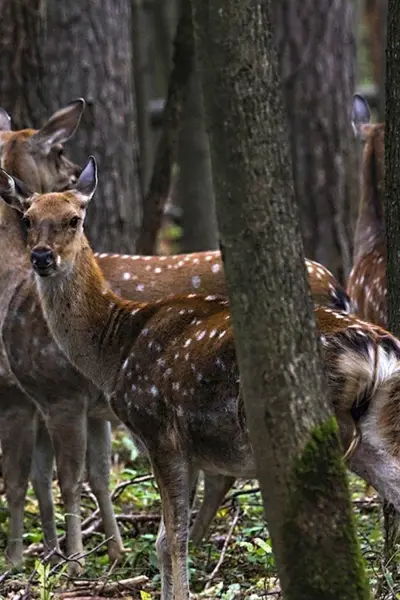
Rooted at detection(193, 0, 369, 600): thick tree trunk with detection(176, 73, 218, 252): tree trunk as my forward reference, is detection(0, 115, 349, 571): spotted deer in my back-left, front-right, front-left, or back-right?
front-left

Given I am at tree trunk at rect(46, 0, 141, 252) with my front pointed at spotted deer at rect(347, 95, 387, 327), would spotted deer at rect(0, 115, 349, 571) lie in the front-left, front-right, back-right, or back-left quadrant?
front-right
